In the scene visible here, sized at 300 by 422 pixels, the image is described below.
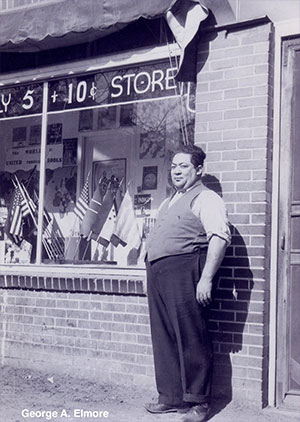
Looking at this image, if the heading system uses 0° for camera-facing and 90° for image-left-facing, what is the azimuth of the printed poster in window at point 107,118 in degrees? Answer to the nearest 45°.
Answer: approximately 0°

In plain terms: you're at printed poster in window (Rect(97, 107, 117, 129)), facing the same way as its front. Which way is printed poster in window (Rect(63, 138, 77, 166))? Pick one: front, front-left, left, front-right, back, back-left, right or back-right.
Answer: back-right

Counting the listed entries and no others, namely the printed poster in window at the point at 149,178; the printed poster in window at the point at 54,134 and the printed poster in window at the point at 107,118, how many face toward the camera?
3

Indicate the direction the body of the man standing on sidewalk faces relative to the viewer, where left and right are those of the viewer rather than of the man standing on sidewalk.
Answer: facing the viewer and to the left of the viewer

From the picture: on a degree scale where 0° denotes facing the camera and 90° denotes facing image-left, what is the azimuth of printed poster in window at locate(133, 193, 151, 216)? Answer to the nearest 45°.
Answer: approximately 0°

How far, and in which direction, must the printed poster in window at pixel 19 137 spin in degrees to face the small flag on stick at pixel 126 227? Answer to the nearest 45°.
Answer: approximately 45° to its left
